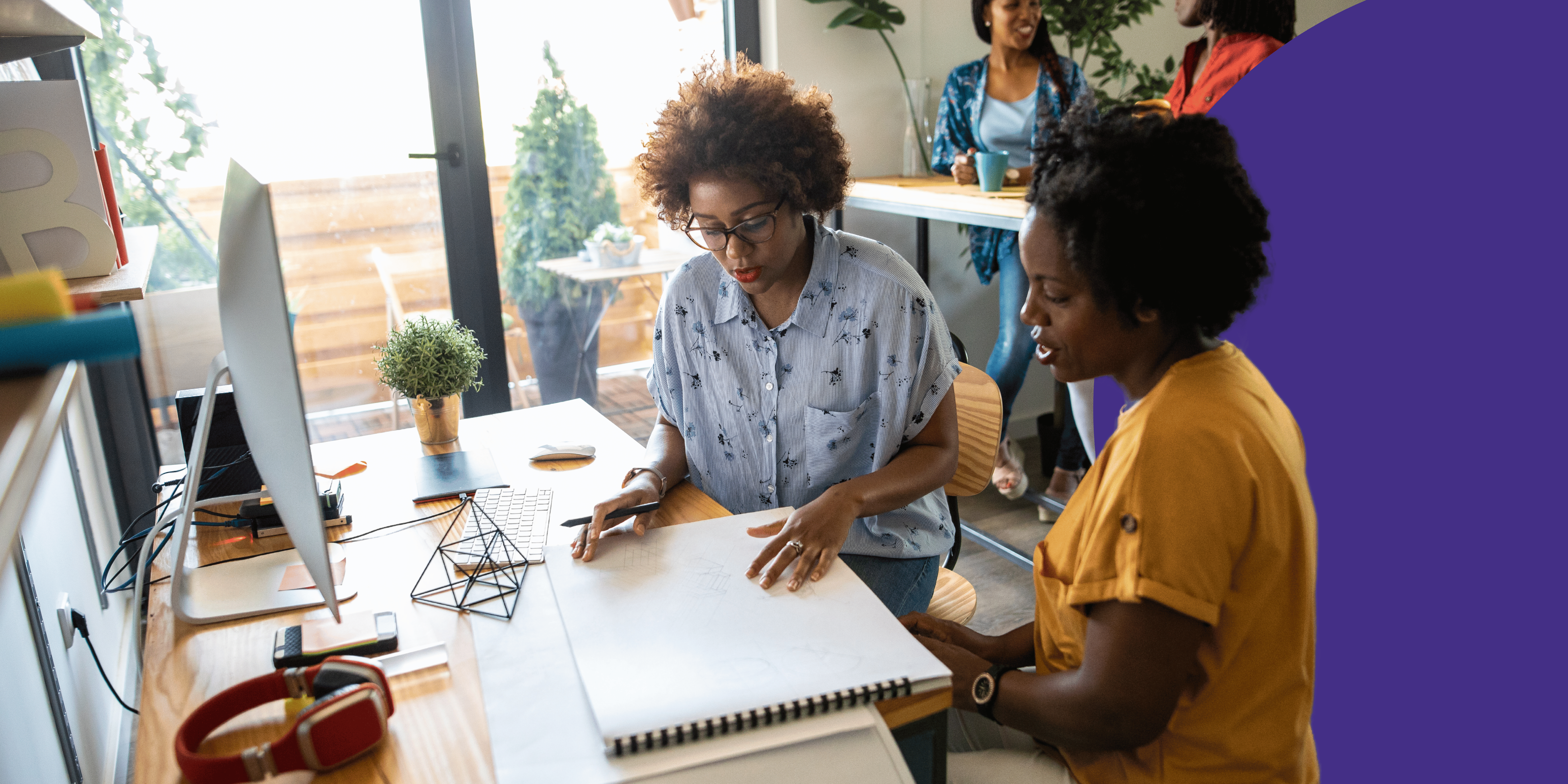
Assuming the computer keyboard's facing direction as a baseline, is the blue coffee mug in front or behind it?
in front

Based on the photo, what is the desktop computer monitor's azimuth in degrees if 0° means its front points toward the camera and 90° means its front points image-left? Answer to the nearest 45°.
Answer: approximately 270°

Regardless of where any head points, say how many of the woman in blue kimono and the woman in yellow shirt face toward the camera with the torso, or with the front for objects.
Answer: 1

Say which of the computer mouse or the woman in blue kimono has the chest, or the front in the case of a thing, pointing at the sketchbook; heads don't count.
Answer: the woman in blue kimono

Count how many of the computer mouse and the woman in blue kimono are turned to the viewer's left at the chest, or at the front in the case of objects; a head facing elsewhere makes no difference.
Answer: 1

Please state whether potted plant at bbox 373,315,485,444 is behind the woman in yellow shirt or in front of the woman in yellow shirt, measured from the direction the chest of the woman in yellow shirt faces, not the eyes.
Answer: in front

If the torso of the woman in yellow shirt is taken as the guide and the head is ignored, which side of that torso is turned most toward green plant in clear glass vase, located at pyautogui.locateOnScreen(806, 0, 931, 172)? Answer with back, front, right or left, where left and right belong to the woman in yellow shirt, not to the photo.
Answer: right

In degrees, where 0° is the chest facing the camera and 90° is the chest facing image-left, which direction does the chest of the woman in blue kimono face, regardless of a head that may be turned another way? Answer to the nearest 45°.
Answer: approximately 0°

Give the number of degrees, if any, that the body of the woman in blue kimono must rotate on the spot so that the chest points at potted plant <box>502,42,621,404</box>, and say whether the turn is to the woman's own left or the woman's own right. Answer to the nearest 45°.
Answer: approximately 90° to the woman's own right

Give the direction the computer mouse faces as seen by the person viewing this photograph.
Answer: facing to the left of the viewer

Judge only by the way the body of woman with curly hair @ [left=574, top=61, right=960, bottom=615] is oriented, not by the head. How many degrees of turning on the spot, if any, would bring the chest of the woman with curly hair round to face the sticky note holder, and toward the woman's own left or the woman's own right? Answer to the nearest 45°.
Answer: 0° — they already face it

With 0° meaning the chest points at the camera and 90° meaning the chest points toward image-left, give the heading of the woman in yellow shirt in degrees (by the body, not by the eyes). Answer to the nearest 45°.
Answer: approximately 90°

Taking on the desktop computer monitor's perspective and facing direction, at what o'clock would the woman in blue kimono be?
The woman in blue kimono is roughly at 11 o'clock from the desktop computer monitor.
